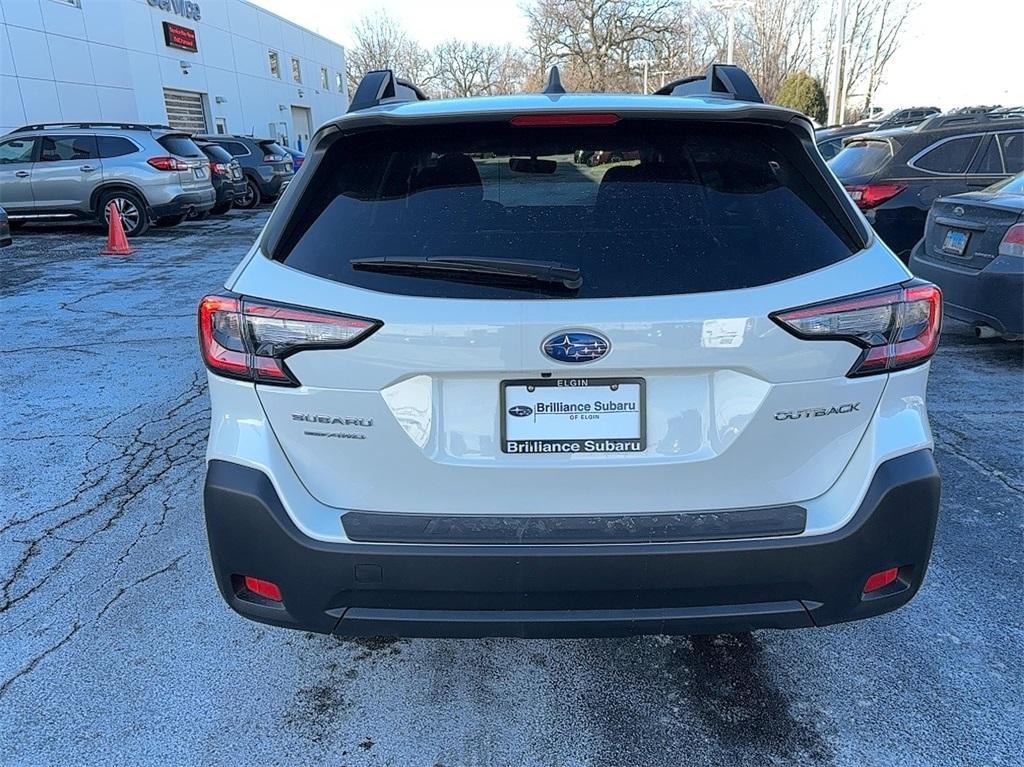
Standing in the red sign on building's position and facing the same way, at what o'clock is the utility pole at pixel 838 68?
The utility pole is roughly at 11 o'clock from the red sign on building.

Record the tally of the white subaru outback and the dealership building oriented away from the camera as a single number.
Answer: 1

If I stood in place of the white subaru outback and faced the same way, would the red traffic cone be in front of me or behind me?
in front

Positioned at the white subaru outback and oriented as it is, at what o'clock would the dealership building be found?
The dealership building is roughly at 11 o'clock from the white subaru outback.

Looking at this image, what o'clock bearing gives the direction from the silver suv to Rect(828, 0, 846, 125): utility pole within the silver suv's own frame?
The utility pole is roughly at 4 o'clock from the silver suv.

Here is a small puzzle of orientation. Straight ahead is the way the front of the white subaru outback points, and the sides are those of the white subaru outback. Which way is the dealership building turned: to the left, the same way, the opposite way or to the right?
to the right

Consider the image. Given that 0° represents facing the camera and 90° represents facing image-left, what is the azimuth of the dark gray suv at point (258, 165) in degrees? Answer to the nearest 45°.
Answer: approximately 135°

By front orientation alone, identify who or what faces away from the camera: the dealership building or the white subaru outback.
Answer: the white subaru outback

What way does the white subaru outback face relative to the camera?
away from the camera

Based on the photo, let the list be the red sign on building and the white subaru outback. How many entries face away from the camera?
1

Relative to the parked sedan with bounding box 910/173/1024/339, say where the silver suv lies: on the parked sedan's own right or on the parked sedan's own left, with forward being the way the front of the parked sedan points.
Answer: on the parked sedan's own left

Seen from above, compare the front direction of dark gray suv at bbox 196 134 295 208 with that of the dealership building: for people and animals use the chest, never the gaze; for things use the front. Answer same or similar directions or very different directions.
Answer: very different directions

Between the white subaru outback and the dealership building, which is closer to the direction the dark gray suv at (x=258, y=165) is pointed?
the dealership building

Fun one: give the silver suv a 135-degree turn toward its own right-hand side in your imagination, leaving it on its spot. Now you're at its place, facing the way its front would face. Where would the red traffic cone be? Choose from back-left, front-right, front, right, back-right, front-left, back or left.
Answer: right

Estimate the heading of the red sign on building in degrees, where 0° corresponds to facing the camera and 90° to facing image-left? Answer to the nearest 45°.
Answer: approximately 315°

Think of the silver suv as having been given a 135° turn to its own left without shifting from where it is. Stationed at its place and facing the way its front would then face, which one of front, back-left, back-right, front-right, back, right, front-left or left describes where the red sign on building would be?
back

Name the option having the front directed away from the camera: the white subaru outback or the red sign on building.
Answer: the white subaru outback

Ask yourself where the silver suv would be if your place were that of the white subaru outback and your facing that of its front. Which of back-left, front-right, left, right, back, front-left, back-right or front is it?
front-left

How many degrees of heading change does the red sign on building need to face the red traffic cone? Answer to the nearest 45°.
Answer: approximately 45° to its right
